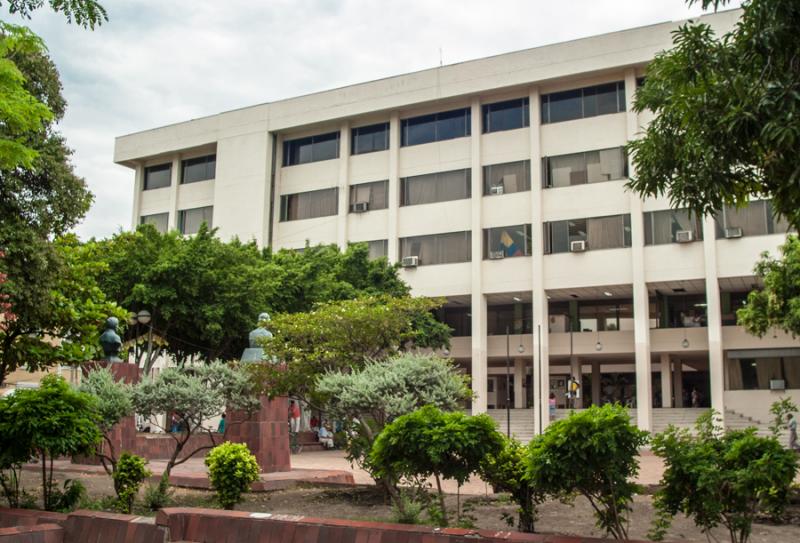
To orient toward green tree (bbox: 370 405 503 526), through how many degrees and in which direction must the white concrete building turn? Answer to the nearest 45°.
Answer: approximately 45° to its left

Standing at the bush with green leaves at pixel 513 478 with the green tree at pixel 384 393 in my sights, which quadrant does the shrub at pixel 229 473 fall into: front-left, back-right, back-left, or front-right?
front-left

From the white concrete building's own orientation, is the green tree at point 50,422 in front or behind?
in front

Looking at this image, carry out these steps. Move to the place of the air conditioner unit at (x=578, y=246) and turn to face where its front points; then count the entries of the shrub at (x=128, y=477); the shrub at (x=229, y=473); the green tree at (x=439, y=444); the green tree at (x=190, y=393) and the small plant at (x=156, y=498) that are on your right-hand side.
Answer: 0

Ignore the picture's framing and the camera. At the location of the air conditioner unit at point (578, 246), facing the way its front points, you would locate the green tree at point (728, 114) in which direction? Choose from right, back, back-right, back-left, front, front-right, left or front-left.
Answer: front-left

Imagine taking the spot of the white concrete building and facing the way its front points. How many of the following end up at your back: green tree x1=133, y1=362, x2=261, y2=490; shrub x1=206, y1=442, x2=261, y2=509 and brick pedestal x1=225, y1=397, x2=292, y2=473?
0

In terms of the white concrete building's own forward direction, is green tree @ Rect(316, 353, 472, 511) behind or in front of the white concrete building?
in front

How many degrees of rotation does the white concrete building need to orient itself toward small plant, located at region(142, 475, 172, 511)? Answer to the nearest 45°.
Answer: approximately 45° to its left

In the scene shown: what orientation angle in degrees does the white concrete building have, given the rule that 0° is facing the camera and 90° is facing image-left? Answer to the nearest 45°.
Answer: approximately 45°

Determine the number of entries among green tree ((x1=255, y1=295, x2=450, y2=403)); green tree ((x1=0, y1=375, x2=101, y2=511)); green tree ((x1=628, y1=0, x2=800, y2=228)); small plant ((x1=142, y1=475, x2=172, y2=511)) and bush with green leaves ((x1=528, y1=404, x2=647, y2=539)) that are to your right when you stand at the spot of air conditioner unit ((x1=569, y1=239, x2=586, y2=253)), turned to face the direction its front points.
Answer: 0
